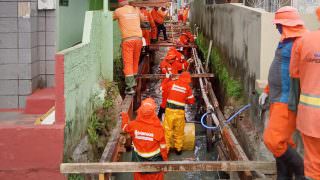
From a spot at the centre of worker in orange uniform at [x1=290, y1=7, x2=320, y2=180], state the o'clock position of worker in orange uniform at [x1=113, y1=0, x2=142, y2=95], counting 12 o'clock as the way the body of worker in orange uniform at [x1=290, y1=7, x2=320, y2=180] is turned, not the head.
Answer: worker in orange uniform at [x1=113, y1=0, x2=142, y2=95] is roughly at 11 o'clock from worker in orange uniform at [x1=290, y1=7, x2=320, y2=180].

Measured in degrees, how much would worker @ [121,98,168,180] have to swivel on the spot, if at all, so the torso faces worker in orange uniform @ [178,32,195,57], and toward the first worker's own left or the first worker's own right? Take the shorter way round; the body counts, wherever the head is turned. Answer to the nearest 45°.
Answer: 0° — they already face them

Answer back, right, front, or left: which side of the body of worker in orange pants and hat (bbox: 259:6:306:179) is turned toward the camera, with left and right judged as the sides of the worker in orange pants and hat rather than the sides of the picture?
left

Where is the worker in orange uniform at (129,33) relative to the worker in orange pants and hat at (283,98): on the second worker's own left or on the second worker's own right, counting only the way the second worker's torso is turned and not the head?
on the second worker's own right

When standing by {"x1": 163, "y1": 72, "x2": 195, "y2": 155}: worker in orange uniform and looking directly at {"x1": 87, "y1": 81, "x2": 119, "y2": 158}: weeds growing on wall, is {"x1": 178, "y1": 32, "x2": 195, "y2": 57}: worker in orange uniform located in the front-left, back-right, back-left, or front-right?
back-right

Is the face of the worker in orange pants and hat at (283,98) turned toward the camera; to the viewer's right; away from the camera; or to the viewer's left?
to the viewer's left

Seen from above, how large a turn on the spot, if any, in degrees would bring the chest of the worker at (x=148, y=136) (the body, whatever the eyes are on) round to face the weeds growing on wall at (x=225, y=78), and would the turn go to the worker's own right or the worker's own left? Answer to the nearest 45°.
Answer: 0° — they already face it

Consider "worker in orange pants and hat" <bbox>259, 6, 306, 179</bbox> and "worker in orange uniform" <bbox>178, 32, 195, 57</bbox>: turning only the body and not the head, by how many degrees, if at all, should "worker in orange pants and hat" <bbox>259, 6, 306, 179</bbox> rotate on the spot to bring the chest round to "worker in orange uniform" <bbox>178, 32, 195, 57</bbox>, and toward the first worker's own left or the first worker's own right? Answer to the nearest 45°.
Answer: approximately 90° to the first worker's own right

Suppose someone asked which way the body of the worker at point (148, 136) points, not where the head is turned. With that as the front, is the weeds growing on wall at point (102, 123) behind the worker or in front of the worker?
in front

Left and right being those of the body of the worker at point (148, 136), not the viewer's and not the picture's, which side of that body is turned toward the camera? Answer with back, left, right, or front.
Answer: back

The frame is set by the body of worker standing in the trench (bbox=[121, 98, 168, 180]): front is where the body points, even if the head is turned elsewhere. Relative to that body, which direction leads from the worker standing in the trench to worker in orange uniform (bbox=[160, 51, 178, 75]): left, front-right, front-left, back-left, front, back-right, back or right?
front
